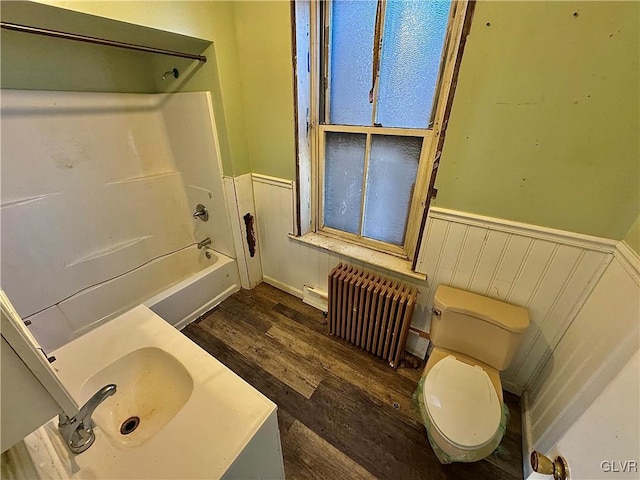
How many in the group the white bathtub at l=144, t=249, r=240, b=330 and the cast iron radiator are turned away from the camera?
0

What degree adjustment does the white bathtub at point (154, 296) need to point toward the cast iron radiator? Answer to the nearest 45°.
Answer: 0° — it already faces it

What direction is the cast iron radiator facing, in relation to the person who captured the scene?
facing the viewer and to the left of the viewer

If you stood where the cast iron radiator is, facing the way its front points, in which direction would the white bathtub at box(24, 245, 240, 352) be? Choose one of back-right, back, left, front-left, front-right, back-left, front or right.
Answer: front-right

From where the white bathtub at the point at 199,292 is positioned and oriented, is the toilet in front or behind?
in front

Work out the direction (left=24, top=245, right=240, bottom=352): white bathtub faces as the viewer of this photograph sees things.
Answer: facing the viewer and to the right of the viewer

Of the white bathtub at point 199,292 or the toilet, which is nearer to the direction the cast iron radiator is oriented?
the white bathtub

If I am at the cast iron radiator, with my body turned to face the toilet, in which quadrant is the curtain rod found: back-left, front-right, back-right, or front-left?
back-right

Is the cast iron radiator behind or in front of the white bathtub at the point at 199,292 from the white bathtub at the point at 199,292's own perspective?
in front

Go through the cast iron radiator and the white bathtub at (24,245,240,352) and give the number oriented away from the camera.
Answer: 0

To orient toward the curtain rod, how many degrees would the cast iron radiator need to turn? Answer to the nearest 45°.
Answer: approximately 45° to its right
